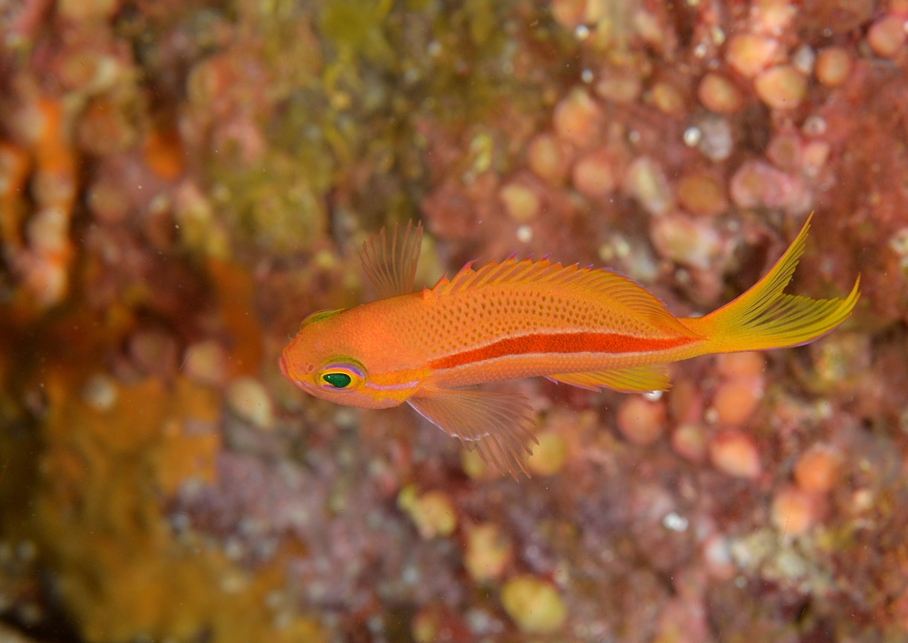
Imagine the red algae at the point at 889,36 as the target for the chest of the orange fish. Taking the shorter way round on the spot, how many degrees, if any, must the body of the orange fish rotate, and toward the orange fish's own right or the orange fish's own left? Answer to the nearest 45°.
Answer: approximately 135° to the orange fish's own right

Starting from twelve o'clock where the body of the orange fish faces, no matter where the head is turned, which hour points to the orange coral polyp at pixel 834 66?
The orange coral polyp is roughly at 4 o'clock from the orange fish.

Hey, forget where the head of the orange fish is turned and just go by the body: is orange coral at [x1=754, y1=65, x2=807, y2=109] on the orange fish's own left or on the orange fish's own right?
on the orange fish's own right

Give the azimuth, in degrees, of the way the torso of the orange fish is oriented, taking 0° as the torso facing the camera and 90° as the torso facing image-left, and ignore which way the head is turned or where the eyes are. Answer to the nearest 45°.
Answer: approximately 90°

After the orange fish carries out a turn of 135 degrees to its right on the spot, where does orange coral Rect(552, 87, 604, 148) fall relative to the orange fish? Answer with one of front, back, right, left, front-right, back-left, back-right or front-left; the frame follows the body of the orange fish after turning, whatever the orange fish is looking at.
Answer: front-left
